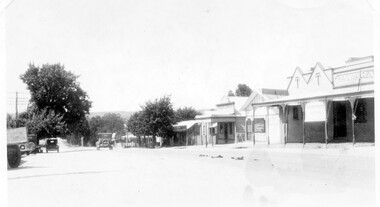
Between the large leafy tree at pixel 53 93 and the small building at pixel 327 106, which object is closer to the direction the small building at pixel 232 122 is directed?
the large leafy tree

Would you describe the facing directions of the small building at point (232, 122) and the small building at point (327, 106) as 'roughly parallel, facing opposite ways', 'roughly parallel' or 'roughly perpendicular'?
roughly parallel

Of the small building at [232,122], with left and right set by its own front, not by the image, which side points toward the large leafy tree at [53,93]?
front

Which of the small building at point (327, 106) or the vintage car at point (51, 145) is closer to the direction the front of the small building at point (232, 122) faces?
the vintage car

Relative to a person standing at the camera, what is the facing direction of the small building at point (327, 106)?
facing the viewer and to the left of the viewer

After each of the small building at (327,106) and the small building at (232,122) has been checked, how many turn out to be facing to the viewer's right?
0

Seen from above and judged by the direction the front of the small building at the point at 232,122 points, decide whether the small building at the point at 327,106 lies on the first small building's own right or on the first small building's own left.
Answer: on the first small building's own left

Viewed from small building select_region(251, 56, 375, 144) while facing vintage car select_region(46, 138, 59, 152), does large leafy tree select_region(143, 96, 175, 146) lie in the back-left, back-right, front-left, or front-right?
front-right

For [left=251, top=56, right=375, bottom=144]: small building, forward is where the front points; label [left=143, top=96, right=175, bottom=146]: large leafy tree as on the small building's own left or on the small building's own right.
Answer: on the small building's own right

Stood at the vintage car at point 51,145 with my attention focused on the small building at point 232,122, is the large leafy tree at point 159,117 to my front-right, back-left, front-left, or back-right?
front-left
